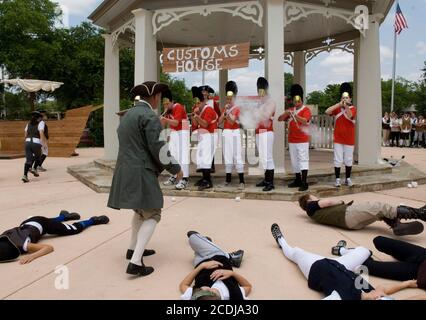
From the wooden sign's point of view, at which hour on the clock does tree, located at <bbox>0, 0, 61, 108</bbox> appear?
The tree is roughly at 5 o'clock from the wooden sign.

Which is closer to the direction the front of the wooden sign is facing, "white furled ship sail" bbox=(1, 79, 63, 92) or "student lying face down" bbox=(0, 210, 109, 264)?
the student lying face down

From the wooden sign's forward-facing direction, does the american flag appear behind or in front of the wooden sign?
behind

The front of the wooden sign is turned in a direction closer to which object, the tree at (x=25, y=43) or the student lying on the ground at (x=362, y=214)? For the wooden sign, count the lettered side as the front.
the student lying on the ground

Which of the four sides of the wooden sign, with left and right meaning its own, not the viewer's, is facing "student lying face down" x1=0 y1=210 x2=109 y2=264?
front

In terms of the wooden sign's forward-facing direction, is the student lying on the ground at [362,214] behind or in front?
in front

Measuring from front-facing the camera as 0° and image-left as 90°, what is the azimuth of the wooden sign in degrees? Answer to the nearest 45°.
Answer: approximately 0°
